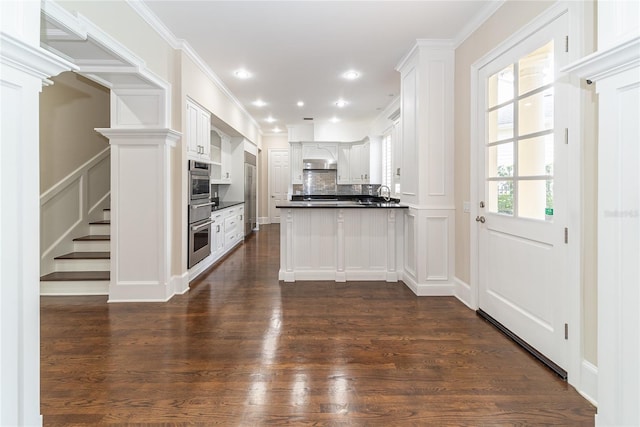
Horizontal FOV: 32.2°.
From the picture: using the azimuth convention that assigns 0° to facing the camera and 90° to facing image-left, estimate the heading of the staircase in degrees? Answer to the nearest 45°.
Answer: approximately 0°

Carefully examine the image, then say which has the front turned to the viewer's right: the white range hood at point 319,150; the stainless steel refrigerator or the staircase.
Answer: the stainless steel refrigerator
